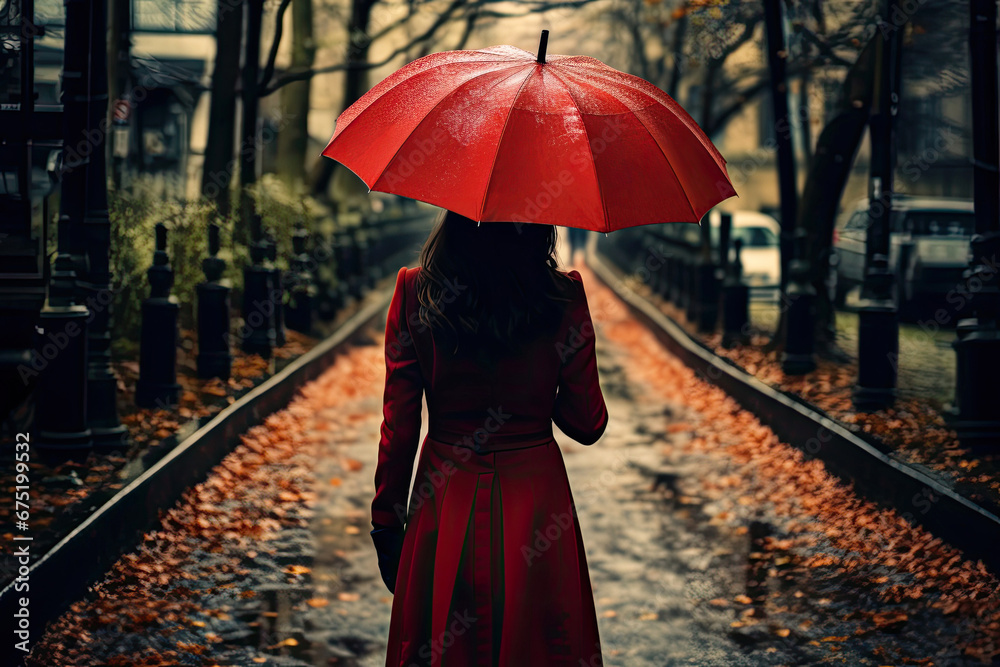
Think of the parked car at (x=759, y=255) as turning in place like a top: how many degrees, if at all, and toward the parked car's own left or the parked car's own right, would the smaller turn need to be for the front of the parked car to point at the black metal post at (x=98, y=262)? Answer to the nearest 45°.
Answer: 0° — it already faces it

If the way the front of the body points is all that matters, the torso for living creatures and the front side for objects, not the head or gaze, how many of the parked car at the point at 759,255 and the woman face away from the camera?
1

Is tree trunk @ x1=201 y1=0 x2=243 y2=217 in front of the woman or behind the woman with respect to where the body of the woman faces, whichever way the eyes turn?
in front

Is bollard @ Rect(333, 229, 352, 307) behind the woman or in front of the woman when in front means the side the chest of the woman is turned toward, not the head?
in front

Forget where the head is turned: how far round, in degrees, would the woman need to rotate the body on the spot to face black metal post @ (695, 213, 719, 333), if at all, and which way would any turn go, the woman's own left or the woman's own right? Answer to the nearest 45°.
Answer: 0° — they already face it

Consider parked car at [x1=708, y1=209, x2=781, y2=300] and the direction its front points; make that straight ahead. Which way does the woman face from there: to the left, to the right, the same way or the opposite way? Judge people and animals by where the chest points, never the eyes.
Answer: the opposite way

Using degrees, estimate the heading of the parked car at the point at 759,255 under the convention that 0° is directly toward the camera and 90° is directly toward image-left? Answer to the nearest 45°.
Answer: approximately 0°

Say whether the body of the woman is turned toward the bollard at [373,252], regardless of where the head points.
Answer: yes

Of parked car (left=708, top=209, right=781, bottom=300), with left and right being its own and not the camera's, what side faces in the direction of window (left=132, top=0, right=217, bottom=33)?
right

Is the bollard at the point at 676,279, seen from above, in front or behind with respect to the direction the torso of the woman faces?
in front

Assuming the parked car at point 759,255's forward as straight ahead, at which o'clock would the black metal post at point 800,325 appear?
The black metal post is roughly at 12 o'clock from the parked car.

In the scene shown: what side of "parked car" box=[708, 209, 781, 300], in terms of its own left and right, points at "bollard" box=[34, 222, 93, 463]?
front

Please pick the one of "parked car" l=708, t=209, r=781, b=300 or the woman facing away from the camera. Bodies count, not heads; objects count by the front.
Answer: the woman

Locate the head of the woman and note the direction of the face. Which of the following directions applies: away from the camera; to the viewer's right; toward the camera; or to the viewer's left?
away from the camera

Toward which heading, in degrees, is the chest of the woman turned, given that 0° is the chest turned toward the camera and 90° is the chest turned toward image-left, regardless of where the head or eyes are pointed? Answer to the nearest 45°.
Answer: approximately 180°

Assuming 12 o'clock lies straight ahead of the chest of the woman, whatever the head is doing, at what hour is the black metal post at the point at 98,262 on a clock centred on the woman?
The black metal post is roughly at 11 o'clock from the woman.
